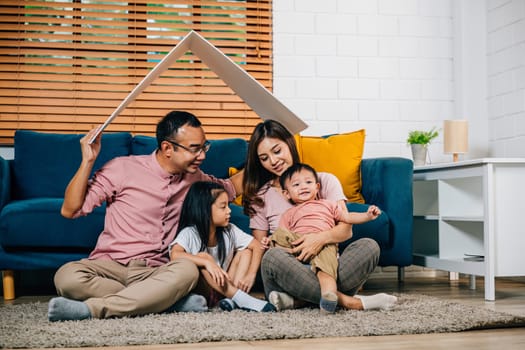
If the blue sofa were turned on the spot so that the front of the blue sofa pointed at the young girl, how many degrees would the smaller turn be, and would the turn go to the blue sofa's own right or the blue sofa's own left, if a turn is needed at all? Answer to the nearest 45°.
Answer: approximately 45° to the blue sofa's own left

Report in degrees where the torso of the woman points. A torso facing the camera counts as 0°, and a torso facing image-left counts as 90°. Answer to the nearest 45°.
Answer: approximately 0°

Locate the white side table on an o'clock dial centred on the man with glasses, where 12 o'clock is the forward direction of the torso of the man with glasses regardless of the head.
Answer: The white side table is roughly at 10 o'clock from the man with glasses.

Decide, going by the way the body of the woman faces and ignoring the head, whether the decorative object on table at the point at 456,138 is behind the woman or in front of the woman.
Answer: behind

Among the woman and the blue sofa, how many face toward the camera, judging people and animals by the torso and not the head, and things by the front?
2

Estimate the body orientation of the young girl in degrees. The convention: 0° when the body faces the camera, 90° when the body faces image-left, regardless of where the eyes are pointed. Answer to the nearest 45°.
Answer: approximately 315°

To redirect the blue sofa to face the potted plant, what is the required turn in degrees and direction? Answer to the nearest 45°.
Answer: approximately 90° to its left

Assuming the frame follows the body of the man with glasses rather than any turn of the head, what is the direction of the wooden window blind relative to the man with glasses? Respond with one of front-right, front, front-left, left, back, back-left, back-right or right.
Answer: back-left

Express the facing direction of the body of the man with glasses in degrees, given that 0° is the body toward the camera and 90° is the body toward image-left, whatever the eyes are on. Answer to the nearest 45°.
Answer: approximately 315°

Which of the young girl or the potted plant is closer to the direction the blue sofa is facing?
the young girl

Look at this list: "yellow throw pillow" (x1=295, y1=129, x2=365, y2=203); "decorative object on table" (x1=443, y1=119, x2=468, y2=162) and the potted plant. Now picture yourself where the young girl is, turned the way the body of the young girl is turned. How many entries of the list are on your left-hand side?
3
